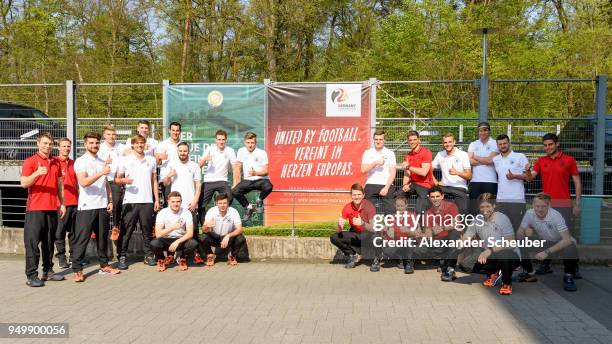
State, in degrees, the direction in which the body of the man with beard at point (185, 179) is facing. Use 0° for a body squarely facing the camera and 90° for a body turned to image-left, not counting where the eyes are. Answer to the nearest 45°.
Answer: approximately 0°

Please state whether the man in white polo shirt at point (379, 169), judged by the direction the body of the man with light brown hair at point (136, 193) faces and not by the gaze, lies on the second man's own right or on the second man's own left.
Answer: on the second man's own left

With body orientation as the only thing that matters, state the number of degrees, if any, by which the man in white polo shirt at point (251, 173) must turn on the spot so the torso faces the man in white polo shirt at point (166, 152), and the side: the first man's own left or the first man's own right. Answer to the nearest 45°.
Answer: approximately 90° to the first man's own right

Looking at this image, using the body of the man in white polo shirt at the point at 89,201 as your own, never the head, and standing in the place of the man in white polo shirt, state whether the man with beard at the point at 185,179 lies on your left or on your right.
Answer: on your left

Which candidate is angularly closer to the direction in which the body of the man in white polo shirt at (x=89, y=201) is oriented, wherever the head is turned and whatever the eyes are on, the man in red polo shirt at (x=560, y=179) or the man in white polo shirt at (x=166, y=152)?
the man in red polo shirt

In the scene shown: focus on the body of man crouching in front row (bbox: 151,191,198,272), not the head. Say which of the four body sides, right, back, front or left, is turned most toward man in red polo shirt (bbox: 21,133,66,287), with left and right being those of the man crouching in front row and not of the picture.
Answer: right

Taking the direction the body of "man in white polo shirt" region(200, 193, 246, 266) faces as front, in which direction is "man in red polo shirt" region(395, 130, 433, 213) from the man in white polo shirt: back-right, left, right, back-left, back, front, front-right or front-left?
left

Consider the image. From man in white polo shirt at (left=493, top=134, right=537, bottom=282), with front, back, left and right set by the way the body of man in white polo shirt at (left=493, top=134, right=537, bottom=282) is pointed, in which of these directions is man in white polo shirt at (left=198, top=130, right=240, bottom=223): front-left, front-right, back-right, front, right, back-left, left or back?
front-right

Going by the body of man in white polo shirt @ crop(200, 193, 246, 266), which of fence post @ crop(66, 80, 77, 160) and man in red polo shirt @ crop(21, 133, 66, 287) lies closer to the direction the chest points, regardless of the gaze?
the man in red polo shirt

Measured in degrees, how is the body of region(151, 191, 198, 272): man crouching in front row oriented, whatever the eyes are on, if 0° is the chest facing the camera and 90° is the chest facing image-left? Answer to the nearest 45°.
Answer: approximately 0°
